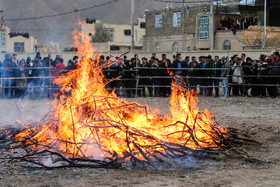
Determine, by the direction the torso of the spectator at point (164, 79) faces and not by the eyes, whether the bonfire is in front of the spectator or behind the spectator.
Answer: in front

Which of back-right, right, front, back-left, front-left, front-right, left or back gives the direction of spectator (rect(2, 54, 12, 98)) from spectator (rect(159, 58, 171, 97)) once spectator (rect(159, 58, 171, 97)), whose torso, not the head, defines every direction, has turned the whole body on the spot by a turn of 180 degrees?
left

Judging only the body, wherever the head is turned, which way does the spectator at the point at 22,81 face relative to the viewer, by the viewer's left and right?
facing the viewer

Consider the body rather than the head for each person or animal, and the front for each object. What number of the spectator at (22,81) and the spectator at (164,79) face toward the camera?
2

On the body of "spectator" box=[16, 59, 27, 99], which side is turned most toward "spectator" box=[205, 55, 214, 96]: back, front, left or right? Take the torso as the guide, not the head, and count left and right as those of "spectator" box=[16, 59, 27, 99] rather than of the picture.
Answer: left

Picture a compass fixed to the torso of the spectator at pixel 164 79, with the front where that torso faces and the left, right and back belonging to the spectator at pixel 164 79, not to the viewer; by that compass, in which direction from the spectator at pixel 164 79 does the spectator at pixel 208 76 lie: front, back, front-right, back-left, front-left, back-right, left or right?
left

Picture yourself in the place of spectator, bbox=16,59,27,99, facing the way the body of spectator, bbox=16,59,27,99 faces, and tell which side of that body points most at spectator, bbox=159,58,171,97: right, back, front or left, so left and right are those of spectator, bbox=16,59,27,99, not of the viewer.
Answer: left

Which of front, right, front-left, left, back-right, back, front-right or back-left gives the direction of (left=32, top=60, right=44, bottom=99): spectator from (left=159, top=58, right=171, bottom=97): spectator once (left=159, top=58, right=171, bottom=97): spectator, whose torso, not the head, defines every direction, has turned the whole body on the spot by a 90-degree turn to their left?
back

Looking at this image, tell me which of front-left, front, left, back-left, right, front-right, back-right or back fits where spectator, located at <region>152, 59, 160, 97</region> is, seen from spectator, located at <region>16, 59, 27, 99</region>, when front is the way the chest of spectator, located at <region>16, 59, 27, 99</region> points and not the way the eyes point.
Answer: left

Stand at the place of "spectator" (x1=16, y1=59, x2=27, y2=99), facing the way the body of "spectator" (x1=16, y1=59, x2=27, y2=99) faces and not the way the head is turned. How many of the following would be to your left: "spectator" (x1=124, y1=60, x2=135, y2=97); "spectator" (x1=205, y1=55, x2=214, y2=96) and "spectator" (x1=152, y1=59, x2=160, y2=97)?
3

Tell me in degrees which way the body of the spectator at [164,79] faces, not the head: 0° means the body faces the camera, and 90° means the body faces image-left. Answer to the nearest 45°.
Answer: approximately 0°

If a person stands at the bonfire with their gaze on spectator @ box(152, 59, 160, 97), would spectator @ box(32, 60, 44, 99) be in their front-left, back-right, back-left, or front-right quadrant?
front-left

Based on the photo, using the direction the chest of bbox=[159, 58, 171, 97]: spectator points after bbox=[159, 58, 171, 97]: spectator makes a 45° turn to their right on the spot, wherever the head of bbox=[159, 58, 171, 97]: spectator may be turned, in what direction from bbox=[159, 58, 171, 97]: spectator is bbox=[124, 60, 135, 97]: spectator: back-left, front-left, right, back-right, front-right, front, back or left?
front-right

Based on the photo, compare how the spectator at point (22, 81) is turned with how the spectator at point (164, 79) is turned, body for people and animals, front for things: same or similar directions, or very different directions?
same or similar directions

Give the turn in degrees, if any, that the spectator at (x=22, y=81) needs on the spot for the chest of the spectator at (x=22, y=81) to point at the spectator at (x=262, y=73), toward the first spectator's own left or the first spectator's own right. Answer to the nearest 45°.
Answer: approximately 90° to the first spectator's own left
